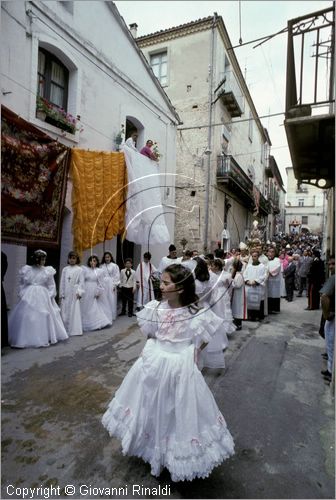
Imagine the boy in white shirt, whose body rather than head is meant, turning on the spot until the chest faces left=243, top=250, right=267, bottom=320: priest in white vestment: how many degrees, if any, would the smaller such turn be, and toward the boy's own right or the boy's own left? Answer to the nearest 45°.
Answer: approximately 90° to the boy's own left

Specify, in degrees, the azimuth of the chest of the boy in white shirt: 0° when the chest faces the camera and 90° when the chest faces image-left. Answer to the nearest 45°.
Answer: approximately 0°

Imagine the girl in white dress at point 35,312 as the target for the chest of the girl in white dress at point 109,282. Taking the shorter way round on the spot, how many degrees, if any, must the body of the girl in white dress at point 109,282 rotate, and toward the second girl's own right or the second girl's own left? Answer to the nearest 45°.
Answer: approximately 45° to the second girl's own right

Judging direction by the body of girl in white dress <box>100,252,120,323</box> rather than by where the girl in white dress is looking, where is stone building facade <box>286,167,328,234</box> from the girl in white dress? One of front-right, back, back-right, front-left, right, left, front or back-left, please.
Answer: back-left

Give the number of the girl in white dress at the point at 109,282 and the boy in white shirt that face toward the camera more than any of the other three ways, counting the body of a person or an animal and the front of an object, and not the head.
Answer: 2

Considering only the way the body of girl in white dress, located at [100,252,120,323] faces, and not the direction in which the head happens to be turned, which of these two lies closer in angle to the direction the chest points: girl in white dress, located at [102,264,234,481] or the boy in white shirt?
the girl in white dress

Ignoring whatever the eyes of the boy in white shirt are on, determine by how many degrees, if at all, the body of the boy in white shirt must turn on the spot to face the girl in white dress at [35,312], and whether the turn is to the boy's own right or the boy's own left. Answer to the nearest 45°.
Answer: approximately 45° to the boy's own right

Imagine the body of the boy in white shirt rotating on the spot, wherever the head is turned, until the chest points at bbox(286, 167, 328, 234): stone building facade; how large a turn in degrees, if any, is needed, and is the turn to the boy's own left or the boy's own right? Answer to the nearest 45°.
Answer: approximately 135° to the boy's own left

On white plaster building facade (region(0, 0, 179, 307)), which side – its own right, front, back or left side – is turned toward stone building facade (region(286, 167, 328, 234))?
left

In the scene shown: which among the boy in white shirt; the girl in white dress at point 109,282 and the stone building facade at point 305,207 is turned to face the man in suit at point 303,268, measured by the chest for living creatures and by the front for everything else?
the stone building facade

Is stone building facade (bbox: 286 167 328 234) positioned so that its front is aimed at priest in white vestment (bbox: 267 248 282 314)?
yes

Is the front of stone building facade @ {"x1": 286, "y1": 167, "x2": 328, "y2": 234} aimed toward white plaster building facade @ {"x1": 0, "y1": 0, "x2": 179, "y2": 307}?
yes
